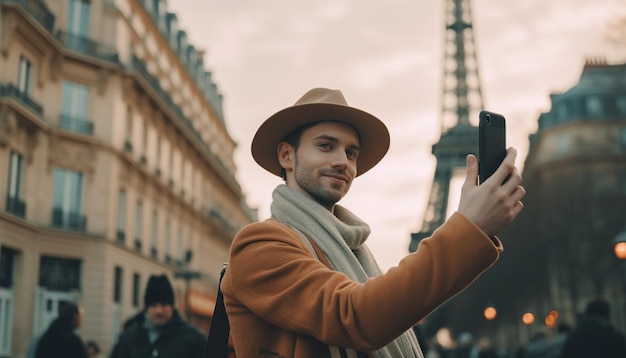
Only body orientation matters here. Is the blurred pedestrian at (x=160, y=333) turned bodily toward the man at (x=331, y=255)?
yes

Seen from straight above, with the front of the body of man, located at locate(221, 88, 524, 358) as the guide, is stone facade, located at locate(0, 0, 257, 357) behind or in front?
behind

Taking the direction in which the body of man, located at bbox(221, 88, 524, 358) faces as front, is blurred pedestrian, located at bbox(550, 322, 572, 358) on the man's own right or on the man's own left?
on the man's own left

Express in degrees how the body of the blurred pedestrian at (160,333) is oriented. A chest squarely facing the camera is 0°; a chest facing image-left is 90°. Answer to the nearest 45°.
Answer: approximately 0°

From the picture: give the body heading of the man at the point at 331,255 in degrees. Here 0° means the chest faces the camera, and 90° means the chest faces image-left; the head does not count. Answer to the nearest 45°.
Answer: approximately 315°
